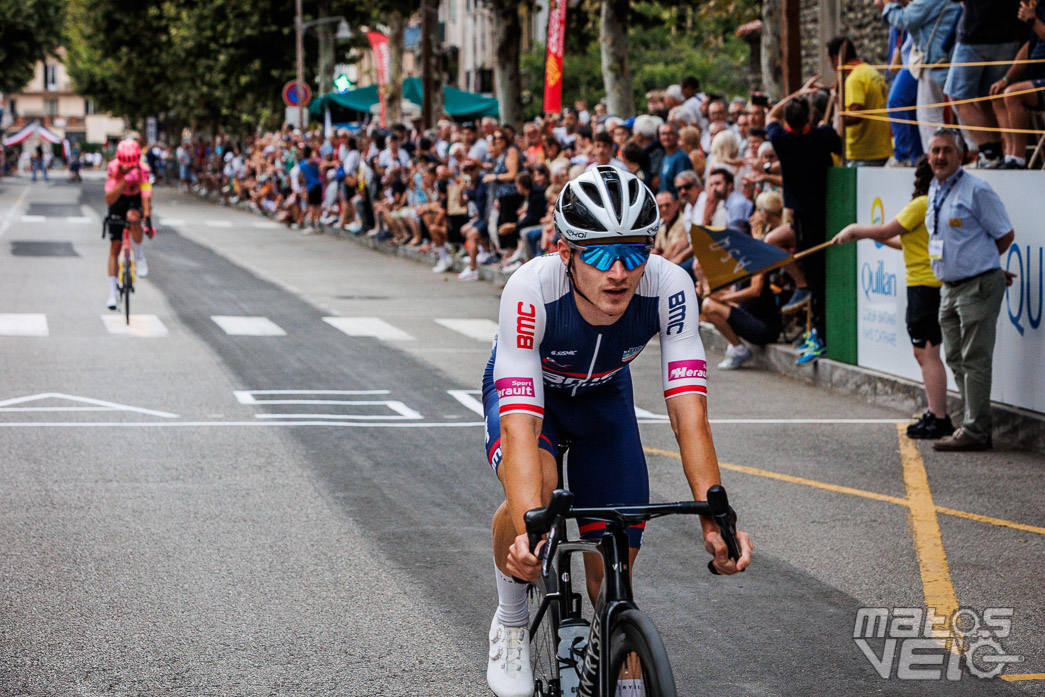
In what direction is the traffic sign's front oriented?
toward the camera

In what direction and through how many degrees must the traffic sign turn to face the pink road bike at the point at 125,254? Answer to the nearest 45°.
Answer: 0° — it already faces it

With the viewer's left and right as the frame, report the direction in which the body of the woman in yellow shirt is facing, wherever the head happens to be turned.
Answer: facing to the left of the viewer

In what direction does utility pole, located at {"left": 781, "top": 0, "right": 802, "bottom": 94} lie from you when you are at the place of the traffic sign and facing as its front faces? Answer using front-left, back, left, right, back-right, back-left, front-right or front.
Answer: front

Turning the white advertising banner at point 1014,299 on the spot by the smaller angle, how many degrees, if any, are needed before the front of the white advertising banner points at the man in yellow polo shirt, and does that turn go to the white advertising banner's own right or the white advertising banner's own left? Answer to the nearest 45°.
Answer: approximately 135° to the white advertising banner's own right

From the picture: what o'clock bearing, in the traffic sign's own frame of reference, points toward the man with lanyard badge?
The man with lanyard badge is roughly at 12 o'clock from the traffic sign.

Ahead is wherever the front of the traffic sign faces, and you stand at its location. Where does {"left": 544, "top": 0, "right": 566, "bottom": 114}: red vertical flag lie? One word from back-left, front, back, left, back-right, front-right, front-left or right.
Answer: front

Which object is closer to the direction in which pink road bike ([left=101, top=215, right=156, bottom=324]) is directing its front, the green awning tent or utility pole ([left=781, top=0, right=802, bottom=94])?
the utility pole

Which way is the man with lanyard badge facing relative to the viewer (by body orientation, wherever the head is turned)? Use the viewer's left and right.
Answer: facing the viewer and to the left of the viewer

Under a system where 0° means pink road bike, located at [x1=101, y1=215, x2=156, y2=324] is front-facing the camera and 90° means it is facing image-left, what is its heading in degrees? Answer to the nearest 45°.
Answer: approximately 0°

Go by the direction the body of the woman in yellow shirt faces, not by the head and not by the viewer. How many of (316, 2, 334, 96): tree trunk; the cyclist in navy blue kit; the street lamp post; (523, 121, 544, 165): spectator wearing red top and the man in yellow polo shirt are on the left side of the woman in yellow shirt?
1

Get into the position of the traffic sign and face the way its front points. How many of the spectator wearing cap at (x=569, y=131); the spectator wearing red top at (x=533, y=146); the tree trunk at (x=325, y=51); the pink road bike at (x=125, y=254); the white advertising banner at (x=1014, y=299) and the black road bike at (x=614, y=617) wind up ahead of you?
5
